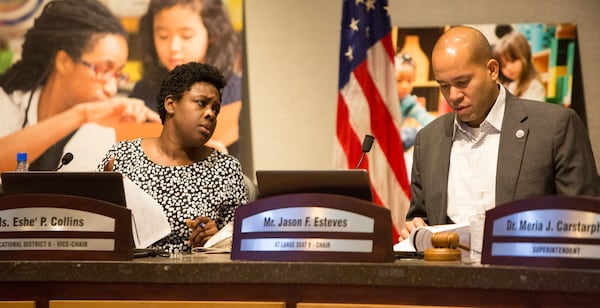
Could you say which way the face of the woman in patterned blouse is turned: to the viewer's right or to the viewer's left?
to the viewer's right

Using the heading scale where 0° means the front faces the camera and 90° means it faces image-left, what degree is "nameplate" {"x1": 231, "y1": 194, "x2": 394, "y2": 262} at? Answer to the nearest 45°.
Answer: approximately 0°

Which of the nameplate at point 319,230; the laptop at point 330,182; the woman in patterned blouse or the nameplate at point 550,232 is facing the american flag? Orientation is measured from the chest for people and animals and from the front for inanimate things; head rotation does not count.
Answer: the laptop

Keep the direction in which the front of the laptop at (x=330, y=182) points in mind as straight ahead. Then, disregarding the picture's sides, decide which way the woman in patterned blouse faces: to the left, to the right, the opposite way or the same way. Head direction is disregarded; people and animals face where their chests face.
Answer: the opposite way

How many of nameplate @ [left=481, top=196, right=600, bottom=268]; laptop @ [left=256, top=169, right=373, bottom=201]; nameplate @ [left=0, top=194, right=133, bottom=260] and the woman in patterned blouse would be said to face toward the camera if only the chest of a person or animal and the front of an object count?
3

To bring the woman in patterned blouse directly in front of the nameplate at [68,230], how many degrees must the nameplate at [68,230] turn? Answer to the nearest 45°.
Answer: approximately 135° to its left

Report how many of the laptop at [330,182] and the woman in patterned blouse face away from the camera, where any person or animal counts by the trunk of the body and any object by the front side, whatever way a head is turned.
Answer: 1

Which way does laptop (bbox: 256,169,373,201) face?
away from the camera

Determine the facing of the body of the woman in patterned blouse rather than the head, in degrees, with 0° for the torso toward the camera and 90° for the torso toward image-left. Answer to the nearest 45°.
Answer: approximately 0°
